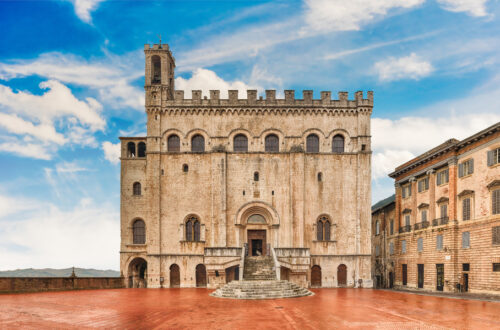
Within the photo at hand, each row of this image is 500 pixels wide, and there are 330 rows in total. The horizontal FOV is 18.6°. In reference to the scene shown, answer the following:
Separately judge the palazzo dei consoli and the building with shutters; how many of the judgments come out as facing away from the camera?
0

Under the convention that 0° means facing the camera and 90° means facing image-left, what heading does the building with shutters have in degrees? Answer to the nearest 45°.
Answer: approximately 45°
